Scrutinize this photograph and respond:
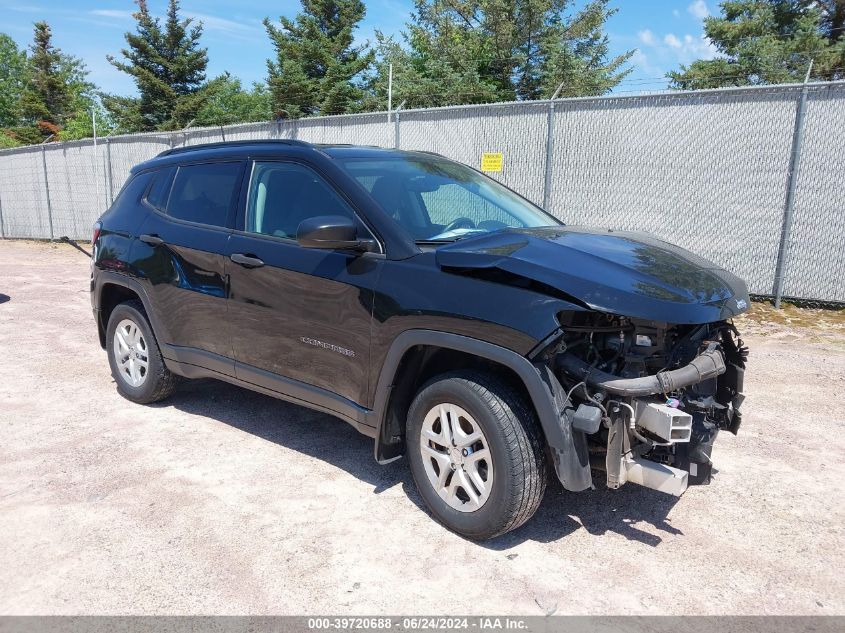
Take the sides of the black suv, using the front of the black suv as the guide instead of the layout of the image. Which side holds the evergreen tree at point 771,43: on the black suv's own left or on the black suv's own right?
on the black suv's own left

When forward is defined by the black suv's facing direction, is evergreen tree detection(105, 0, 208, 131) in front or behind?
behind

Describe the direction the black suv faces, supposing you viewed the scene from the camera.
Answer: facing the viewer and to the right of the viewer

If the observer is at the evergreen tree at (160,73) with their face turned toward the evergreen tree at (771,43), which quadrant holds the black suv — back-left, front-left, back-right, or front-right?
front-right

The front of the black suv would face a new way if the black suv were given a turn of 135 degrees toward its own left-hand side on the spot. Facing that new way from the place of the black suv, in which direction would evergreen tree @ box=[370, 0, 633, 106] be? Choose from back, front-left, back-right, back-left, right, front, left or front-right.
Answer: front

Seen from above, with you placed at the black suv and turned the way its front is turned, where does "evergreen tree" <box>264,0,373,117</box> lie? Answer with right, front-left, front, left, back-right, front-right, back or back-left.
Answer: back-left

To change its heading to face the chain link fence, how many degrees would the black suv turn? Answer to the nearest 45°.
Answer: approximately 90° to its left

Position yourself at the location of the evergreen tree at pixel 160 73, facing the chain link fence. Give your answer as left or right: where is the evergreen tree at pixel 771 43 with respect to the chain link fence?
left

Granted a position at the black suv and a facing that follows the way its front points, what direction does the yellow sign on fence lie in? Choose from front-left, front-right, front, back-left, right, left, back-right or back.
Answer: back-left
